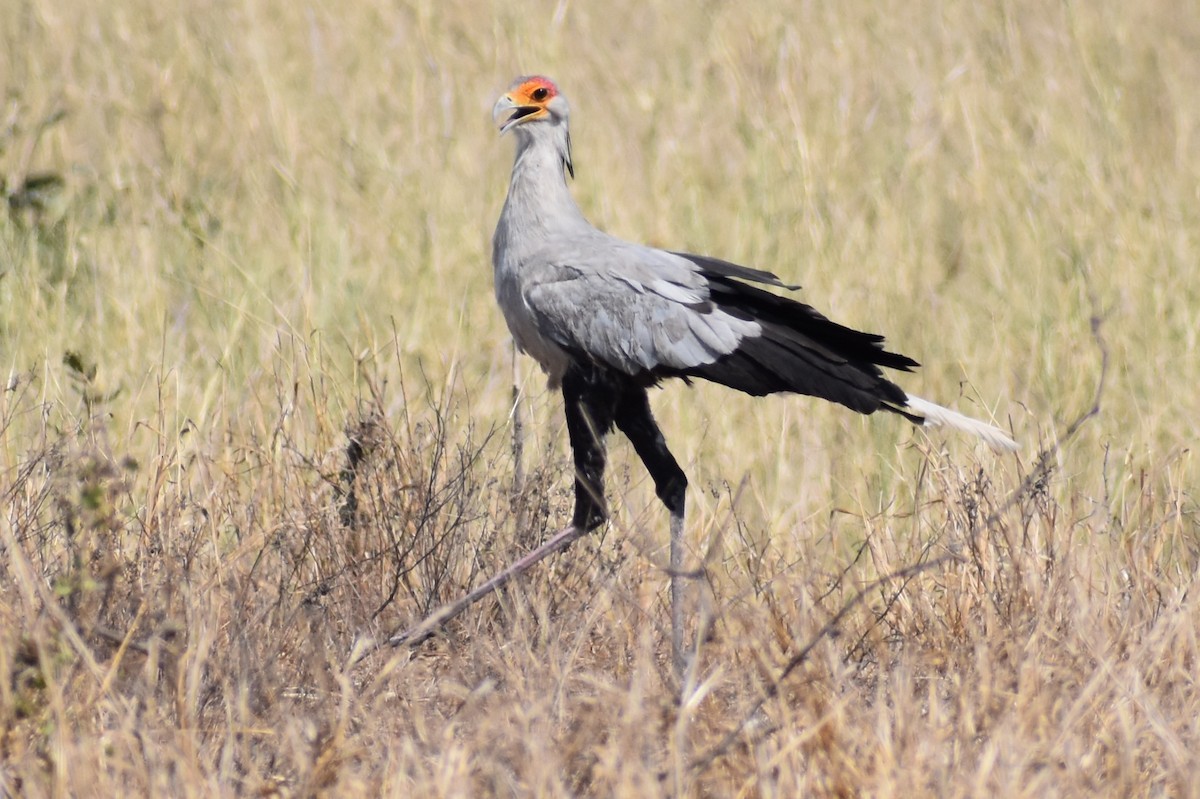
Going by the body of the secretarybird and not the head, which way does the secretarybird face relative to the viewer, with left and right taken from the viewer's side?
facing to the left of the viewer
